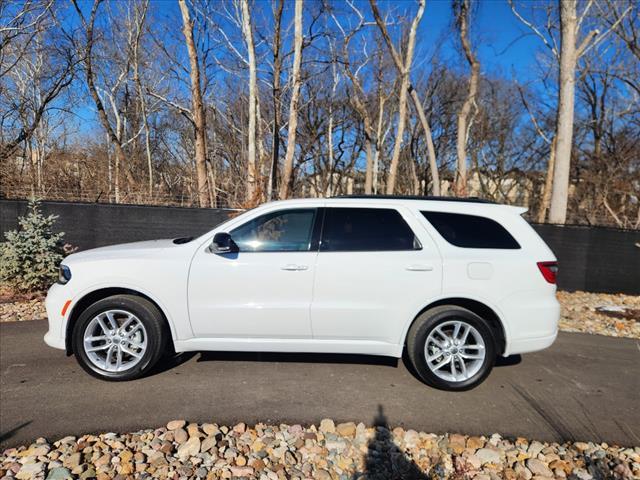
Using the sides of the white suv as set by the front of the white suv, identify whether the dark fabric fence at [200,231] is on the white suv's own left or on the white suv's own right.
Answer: on the white suv's own right

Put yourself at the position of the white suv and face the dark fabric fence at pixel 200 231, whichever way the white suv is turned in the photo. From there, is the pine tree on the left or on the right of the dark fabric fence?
left

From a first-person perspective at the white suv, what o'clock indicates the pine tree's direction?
The pine tree is roughly at 1 o'clock from the white suv.

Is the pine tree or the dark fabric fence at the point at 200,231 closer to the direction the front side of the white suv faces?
the pine tree

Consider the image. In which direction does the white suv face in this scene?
to the viewer's left
